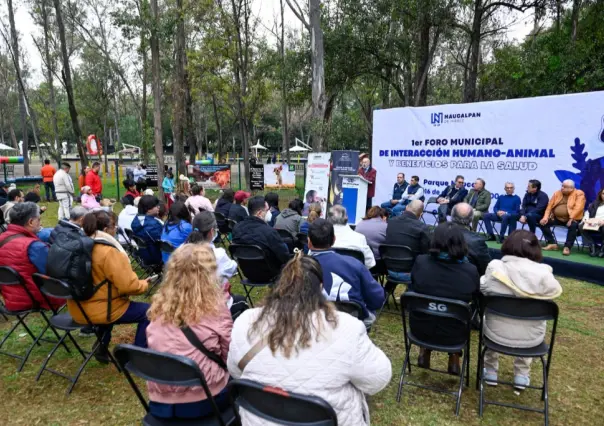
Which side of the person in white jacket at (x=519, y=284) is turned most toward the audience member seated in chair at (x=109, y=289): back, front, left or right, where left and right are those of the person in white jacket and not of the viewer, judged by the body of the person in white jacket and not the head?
left

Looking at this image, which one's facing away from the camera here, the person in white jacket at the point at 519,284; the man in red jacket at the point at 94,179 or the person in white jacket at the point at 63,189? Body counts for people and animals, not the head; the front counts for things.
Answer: the person in white jacket at the point at 519,284

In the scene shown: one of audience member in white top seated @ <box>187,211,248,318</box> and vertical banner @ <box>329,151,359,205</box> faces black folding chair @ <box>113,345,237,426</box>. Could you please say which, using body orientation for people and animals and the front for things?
the vertical banner

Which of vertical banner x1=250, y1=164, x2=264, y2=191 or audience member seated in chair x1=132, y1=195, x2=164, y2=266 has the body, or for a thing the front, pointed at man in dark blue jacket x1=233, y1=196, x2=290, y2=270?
the vertical banner

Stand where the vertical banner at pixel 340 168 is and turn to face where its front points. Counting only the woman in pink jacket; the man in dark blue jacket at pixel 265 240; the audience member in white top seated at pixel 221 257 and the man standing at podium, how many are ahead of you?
3

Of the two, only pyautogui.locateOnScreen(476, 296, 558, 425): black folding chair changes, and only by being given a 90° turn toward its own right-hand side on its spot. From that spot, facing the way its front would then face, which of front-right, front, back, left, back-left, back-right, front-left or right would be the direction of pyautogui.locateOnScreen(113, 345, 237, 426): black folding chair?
back-right

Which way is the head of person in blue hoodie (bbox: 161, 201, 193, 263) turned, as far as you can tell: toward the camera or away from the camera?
away from the camera

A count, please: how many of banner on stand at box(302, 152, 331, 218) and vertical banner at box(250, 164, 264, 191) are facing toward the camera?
2

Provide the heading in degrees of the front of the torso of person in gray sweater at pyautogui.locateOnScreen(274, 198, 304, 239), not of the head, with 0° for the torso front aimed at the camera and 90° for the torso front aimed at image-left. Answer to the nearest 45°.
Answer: approximately 225°

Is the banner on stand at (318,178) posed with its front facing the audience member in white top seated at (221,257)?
yes

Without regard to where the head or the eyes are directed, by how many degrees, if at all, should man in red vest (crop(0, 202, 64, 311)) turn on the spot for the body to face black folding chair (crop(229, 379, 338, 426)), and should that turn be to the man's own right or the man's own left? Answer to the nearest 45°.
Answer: approximately 135° to the man's own right
